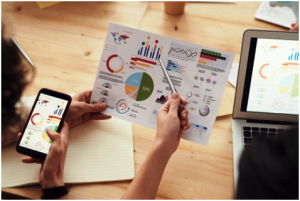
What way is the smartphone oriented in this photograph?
toward the camera

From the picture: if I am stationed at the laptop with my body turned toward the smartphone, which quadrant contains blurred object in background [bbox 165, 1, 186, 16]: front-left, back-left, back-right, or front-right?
front-right

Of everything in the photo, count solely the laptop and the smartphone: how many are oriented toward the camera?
2

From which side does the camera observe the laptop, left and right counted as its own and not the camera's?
front

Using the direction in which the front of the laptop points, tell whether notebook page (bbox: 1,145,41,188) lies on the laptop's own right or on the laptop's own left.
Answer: on the laptop's own right

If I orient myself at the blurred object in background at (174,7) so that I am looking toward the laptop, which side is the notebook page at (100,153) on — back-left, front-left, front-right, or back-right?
front-right
